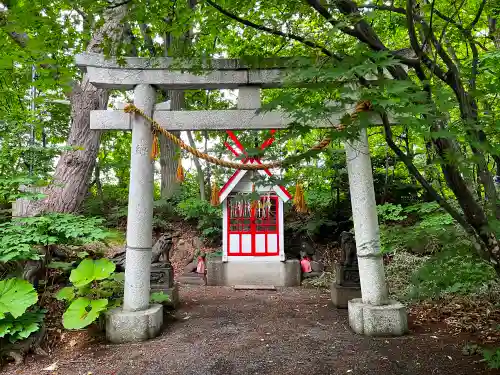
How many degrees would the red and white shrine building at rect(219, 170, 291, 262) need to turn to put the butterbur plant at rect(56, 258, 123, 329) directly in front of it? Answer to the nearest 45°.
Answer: approximately 45° to its right

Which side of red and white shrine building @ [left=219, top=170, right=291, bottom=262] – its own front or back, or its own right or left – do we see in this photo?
front

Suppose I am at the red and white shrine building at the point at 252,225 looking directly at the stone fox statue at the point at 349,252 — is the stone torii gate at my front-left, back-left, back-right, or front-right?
front-right

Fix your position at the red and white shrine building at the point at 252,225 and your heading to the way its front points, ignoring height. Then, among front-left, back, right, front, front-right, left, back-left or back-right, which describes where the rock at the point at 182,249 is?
back-right

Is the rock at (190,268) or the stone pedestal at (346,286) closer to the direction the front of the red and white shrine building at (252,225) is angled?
the stone pedestal

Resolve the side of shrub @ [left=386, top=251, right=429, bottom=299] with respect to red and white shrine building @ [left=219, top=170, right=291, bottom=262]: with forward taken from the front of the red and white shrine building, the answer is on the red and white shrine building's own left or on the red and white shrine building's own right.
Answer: on the red and white shrine building's own left

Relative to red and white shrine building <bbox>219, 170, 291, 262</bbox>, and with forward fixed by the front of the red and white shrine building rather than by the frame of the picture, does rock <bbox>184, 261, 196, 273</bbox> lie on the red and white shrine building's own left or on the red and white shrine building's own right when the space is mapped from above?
on the red and white shrine building's own right

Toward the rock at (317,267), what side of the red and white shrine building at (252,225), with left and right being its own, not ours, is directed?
left

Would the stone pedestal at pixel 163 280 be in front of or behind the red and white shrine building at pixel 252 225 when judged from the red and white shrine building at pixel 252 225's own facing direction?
in front

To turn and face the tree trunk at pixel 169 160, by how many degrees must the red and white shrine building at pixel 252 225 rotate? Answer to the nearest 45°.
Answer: approximately 135° to its right

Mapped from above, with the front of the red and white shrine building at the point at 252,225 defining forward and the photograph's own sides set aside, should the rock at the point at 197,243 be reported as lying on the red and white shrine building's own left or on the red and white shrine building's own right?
on the red and white shrine building's own right
